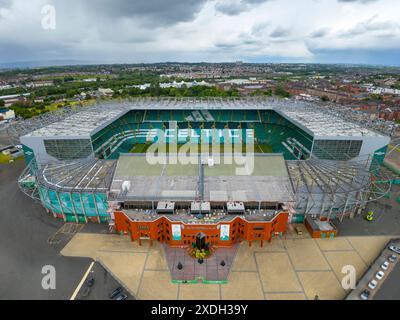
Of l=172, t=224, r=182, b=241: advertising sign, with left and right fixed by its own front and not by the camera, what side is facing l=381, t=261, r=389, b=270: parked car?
left

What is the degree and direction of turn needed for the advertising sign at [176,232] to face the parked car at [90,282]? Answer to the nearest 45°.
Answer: approximately 45° to its right

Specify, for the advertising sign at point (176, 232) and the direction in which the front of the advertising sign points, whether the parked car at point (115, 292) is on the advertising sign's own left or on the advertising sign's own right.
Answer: on the advertising sign's own right

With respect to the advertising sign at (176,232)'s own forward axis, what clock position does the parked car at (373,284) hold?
The parked car is roughly at 10 o'clock from the advertising sign.

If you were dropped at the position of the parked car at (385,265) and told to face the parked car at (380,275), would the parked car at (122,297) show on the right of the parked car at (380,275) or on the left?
right

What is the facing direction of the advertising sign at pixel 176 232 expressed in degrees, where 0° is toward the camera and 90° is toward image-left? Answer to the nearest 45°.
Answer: approximately 0°

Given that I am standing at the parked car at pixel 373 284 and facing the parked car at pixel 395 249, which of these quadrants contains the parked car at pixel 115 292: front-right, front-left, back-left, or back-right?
back-left

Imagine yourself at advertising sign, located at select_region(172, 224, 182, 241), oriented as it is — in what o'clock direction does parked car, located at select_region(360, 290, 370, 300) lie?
The parked car is roughly at 10 o'clock from the advertising sign.

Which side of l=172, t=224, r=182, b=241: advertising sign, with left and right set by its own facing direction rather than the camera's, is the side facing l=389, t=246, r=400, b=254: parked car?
left
